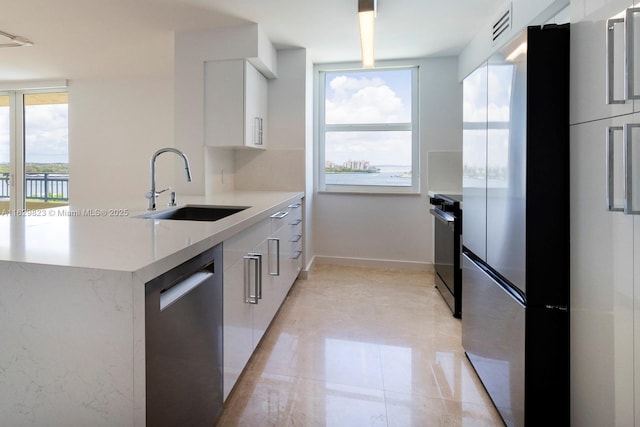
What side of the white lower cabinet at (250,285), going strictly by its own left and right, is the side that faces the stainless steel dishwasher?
right

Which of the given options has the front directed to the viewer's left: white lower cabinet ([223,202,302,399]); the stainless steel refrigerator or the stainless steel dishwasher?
the stainless steel refrigerator

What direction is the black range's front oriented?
to the viewer's left

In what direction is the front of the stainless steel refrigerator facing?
to the viewer's left

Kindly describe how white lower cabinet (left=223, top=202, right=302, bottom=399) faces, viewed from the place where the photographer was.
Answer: facing to the right of the viewer

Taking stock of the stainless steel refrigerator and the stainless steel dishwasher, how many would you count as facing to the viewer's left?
1

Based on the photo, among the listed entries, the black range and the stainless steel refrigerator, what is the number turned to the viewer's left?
2
